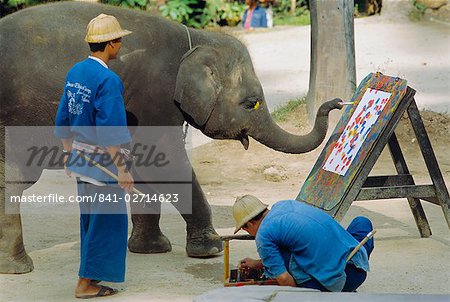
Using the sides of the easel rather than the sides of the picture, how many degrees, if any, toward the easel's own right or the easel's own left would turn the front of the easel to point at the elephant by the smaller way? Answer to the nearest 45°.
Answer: approximately 45° to the easel's own right

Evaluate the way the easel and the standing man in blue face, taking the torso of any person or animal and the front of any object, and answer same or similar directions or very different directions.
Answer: very different directions

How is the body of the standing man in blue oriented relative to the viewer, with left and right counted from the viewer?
facing away from the viewer and to the right of the viewer

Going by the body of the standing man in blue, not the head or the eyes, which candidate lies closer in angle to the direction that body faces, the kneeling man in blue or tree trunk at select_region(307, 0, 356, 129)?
the tree trunk

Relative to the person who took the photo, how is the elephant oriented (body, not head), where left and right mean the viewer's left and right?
facing to the right of the viewer

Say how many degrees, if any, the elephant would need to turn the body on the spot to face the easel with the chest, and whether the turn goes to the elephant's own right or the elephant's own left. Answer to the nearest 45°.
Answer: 0° — it already faces it

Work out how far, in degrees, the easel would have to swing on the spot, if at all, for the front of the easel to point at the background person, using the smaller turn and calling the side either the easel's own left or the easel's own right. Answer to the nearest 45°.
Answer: approximately 135° to the easel's own right
